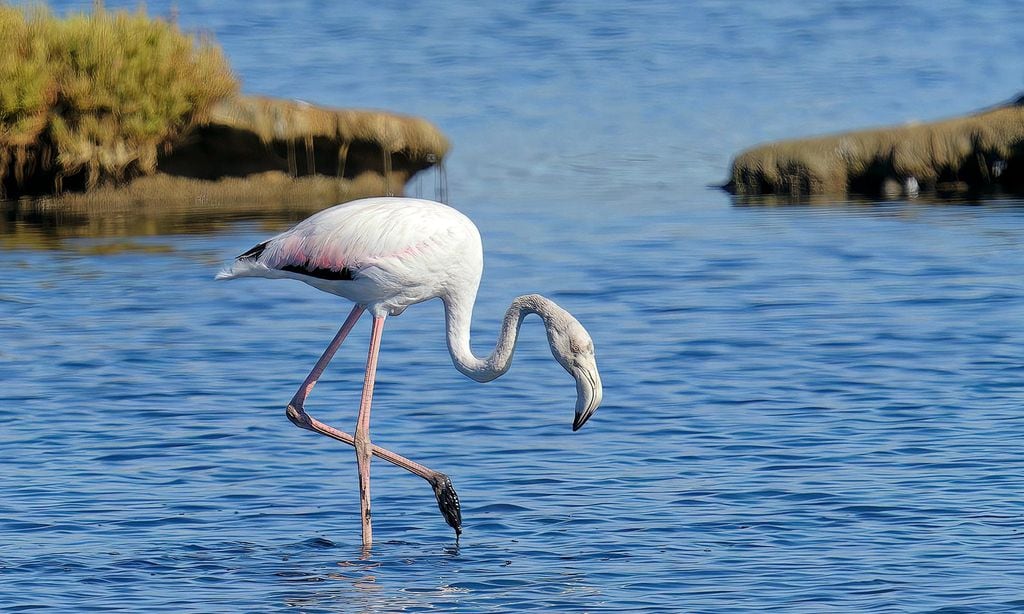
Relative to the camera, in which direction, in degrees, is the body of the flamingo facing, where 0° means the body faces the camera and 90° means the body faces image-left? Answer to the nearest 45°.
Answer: approximately 270°
